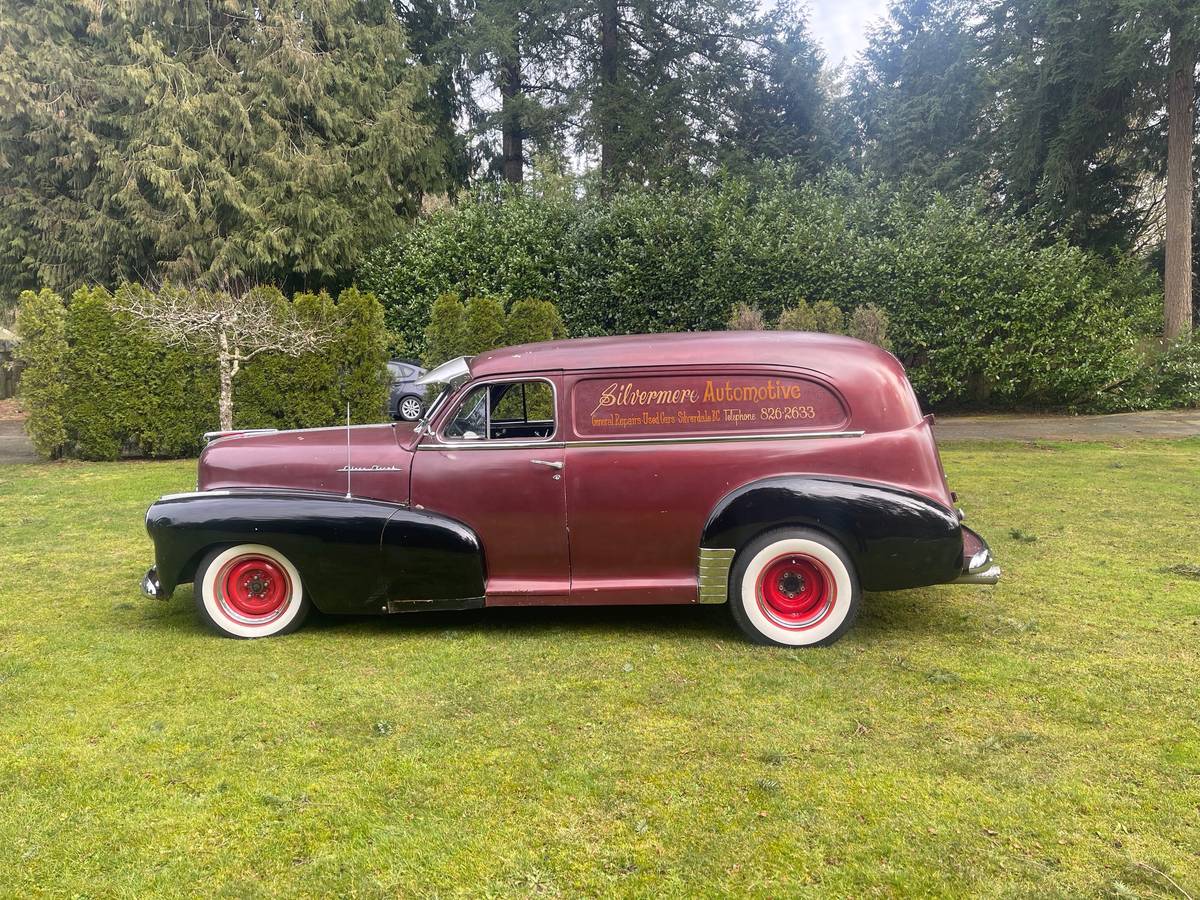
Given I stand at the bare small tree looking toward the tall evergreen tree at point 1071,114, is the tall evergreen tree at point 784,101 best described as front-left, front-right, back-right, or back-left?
front-left

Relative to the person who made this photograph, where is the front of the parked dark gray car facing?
facing to the left of the viewer

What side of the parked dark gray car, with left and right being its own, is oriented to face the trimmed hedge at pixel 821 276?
back

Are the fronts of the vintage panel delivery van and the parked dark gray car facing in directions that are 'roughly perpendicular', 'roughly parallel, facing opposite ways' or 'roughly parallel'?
roughly parallel

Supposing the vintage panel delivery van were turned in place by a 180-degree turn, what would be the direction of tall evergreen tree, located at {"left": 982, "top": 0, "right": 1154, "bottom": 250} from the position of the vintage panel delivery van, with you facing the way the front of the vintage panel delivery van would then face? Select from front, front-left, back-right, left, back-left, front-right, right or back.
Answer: front-left

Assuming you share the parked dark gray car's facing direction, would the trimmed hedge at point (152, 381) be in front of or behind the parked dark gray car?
in front

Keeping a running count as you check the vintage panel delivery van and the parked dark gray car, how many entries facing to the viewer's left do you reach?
2

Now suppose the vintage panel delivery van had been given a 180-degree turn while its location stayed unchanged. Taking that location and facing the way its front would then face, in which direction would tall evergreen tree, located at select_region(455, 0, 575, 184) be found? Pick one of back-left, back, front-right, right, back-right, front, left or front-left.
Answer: left

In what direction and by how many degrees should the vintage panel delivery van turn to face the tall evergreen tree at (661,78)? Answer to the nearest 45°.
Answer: approximately 90° to its right

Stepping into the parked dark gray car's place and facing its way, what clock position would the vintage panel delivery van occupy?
The vintage panel delivery van is roughly at 9 o'clock from the parked dark gray car.

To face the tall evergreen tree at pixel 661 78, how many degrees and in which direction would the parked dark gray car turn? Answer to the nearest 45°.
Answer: approximately 135° to its right

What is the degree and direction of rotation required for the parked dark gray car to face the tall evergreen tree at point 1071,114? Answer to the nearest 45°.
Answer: approximately 180°

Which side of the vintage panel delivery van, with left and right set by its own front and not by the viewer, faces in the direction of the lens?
left

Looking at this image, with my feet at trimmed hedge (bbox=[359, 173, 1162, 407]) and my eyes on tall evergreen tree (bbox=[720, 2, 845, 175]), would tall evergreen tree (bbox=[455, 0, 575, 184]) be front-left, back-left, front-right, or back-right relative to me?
front-left
